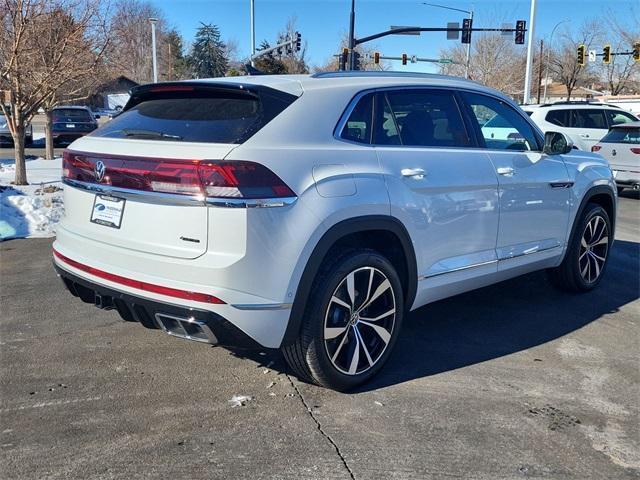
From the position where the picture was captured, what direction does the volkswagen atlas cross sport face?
facing away from the viewer and to the right of the viewer

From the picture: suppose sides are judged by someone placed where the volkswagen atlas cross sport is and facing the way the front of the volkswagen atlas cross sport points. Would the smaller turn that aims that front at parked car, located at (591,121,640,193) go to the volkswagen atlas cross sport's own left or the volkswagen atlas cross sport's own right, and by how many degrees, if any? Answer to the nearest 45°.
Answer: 0° — it already faces it

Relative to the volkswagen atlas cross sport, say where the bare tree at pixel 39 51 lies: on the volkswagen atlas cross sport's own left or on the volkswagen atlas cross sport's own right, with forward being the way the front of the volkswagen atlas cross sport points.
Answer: on the volkswagen atlas cross sport's own left

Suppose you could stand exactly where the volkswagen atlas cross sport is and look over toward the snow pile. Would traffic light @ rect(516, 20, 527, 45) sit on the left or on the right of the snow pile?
right

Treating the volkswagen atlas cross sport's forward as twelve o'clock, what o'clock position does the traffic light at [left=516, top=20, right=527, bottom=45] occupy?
The traffic light is roughly at 11 o'clock from the volkswagen atlas cross sport.

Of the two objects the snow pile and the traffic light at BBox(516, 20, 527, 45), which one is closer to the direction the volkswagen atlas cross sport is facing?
the traffic light

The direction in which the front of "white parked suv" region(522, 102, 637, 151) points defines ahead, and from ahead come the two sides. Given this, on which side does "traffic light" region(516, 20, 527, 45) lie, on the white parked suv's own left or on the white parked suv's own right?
on the white parked suv's own left

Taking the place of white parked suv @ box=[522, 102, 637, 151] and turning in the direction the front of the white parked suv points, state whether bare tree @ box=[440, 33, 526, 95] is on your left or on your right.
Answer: on your left

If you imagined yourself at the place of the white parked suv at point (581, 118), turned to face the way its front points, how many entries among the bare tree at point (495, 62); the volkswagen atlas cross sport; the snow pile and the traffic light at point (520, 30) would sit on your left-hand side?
2

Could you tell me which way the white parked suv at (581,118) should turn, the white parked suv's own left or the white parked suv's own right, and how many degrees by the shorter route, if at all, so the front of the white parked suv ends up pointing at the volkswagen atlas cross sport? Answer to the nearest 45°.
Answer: approximately 90° to the white parked suv's own right
